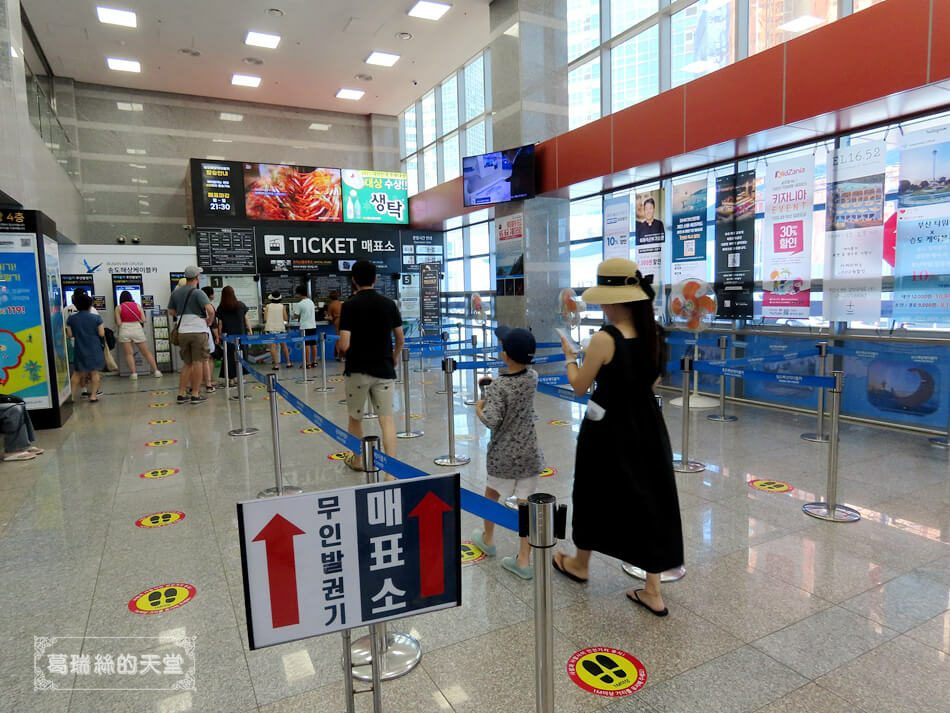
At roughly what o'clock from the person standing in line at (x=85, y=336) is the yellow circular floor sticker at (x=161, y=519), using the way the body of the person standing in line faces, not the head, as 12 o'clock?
The yellow circular floor sticker is roughly at 6 o'clock from the person standing in line.

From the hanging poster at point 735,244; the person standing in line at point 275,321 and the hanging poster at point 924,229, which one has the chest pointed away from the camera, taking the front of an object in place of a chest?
the person standing in line

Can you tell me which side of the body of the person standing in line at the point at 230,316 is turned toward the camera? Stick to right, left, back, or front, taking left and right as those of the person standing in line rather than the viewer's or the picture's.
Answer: back

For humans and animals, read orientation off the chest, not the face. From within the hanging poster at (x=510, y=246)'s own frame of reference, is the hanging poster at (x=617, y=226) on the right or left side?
on its left

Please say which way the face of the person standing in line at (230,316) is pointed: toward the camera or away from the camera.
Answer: away from the camera

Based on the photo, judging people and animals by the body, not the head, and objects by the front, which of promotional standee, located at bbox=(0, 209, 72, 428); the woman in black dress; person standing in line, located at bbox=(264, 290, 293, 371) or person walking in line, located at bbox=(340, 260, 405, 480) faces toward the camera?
the promotional standee

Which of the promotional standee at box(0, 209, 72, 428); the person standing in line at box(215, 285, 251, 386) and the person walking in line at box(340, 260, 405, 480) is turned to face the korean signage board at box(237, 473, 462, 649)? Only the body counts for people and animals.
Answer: the promotional standee

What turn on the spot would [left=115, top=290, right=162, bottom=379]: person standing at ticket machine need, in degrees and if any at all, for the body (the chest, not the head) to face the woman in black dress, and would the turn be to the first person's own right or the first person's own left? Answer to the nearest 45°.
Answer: approximately 180°

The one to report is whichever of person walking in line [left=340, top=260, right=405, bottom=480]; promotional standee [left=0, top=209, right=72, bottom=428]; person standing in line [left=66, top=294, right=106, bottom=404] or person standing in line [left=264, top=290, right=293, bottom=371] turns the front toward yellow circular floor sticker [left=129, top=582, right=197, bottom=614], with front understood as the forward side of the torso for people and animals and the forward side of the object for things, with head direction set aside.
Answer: the promotional standee

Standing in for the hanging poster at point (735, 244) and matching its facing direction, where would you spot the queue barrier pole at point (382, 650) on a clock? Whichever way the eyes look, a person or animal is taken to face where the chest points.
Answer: The queue barrier pole is roughly at 11 o'clock from the hanging poster.

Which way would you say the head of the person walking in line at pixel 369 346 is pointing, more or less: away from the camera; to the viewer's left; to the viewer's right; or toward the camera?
away from the camera

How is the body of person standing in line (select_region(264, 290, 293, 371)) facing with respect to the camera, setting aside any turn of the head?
away from the camera
